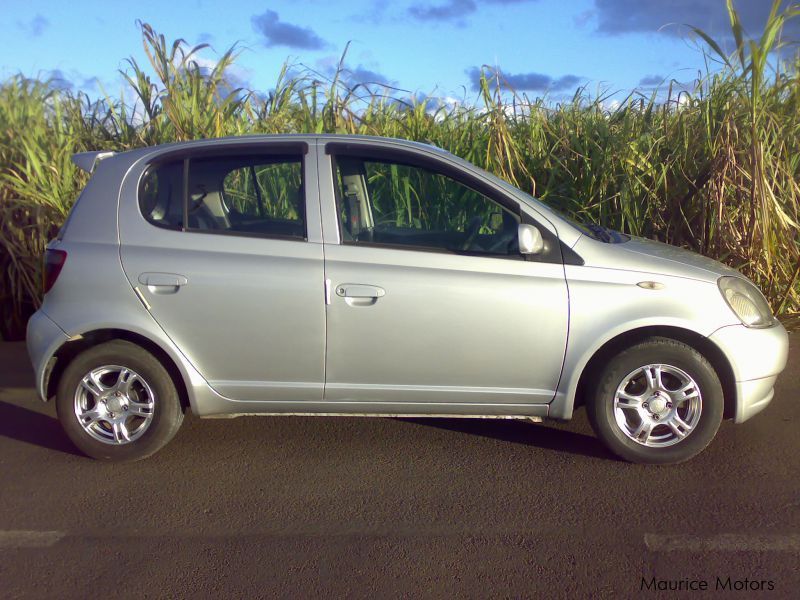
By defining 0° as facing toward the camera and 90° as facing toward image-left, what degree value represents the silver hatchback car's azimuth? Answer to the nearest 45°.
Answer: approximately 270°
